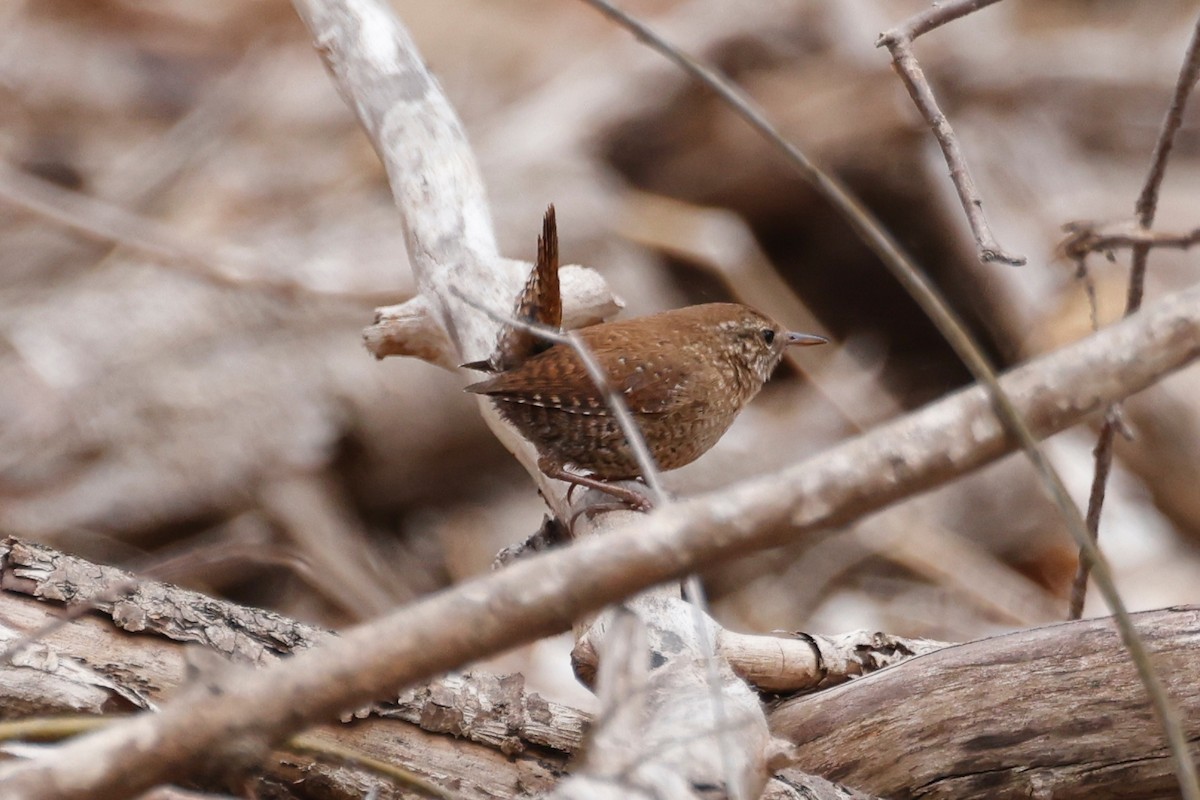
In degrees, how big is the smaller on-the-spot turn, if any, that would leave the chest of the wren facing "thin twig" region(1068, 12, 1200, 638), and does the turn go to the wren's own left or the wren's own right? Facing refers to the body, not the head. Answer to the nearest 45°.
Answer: approximately 45° to the wren's own right

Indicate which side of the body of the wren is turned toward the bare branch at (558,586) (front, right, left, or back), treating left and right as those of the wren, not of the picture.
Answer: right

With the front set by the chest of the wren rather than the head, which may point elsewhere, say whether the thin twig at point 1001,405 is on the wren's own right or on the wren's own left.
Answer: on the wren's own right

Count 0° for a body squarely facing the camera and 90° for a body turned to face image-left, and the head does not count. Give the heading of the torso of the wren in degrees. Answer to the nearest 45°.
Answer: approximately 270°
